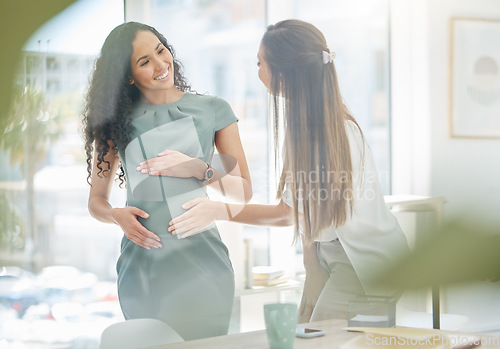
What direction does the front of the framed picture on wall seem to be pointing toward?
toward the camera

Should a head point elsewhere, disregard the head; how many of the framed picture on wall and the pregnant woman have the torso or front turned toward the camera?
2

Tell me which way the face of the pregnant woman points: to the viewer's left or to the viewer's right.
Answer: to the viewer's right
